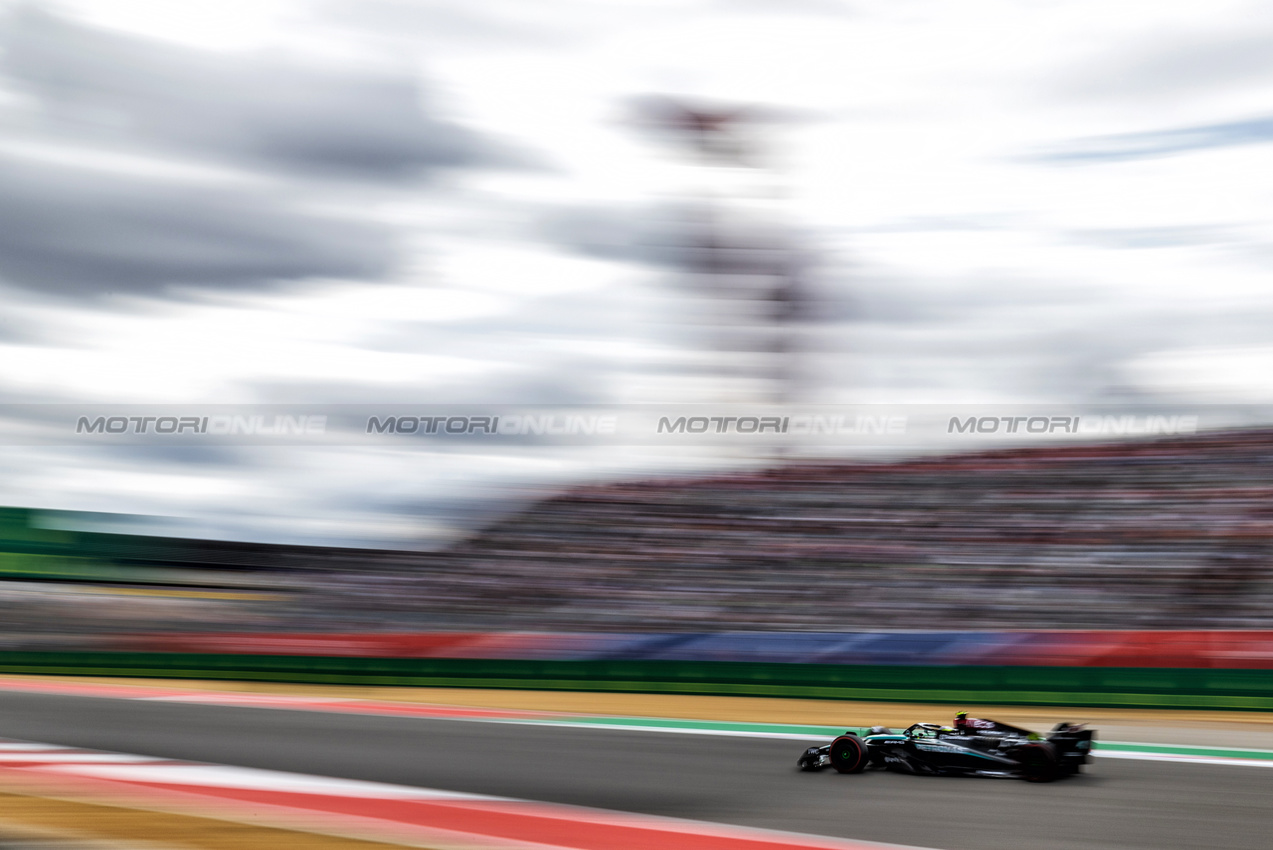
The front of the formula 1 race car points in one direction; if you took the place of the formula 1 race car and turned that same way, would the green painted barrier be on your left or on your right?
on your right

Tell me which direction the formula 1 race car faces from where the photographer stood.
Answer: facing to the left of the viewer

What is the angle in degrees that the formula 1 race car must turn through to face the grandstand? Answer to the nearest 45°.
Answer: approximately 90° to its right
